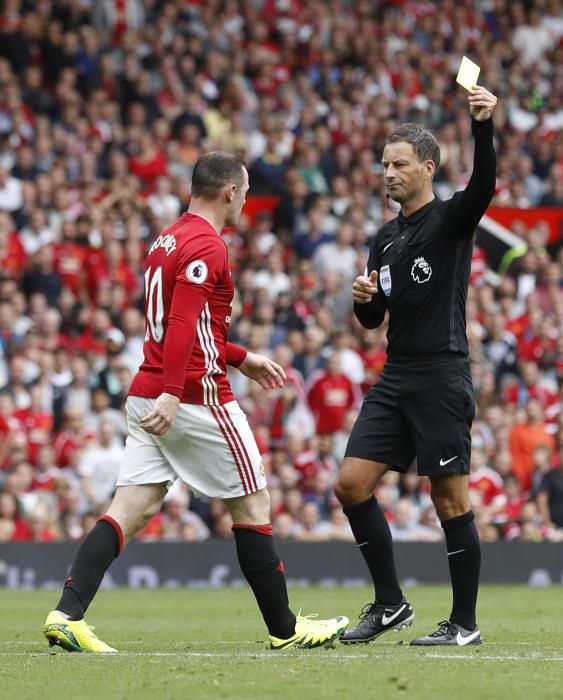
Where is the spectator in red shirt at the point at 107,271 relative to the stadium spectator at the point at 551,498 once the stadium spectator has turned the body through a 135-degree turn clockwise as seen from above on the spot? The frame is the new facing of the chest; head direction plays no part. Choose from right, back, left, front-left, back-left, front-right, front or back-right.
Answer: front-left

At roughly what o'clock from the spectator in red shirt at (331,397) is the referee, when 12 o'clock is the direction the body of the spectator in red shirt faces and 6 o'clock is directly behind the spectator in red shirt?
The referee is roughly at 12 o'clock from the spectator in red shirt.

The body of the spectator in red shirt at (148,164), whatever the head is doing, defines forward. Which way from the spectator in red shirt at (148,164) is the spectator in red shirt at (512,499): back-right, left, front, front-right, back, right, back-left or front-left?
front-left

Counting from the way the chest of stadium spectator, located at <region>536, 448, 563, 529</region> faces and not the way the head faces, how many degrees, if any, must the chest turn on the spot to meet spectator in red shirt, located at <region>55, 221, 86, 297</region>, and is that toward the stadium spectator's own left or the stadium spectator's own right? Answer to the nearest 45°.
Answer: approximately 90° to the stadium spectator's own right

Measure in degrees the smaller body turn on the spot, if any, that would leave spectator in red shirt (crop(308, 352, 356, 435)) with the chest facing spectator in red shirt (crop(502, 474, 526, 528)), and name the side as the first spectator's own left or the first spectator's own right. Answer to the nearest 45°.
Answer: approximately 90° to the first spectator's own left
